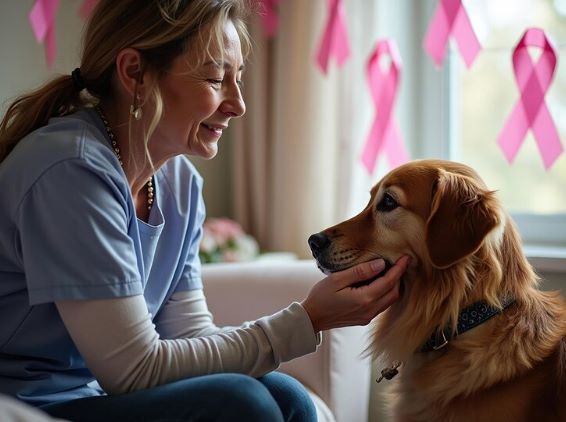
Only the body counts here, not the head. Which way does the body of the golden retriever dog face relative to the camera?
to the viewer's left

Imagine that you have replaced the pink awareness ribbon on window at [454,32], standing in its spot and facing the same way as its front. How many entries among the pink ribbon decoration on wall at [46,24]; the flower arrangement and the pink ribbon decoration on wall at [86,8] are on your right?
3

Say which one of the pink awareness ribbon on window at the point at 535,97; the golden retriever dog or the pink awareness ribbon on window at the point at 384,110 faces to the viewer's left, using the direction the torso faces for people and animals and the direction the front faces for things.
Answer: the golden retriever dog

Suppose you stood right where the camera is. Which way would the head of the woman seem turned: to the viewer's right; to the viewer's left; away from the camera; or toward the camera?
to the viewer's right

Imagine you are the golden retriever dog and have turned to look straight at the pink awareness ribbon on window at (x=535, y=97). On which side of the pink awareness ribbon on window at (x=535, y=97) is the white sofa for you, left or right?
left

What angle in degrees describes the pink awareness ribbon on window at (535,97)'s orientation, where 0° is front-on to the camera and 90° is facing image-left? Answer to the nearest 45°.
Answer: approximately 0°

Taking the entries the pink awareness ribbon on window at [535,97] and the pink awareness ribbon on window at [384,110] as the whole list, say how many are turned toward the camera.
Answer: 2

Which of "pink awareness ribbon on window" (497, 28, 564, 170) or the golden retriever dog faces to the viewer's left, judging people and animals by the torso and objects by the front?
the golden retriever dog

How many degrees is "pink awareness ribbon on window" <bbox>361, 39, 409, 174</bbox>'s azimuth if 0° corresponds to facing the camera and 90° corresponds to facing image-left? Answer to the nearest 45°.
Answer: approximately 0°

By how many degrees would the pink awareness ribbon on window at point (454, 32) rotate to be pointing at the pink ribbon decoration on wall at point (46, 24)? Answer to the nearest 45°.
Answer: approximately 90° to its right

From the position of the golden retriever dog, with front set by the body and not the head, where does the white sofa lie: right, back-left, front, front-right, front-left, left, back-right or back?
front-right
